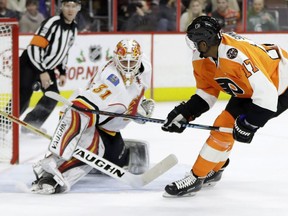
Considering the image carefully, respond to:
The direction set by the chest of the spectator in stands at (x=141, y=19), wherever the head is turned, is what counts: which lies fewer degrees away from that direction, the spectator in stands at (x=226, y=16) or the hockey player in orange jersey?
the hockey player in orange jersey

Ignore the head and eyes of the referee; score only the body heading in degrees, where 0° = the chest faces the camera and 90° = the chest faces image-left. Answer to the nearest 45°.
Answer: approximately 315°

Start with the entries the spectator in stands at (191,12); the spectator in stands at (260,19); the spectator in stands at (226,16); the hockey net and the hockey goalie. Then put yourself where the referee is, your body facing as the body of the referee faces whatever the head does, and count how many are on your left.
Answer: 3

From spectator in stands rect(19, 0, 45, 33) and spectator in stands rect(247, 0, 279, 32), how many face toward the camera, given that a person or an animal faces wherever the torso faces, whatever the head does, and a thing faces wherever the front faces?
2

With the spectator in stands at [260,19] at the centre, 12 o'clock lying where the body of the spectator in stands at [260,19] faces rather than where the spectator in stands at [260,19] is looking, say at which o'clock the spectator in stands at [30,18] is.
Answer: the spectator in stands at [30,18] is roughly at 2 o'clock from the spectator in stands at [260,19].

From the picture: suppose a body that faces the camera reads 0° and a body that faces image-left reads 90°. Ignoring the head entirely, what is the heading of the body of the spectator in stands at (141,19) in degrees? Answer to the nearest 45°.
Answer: approximately 45°

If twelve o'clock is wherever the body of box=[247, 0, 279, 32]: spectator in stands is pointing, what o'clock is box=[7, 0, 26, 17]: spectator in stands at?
box=[7, 0, 26, 17]: spectator in stands is roughly at 2 o'clock from box=[247, 0, 279, 32]: spectator in stands.
